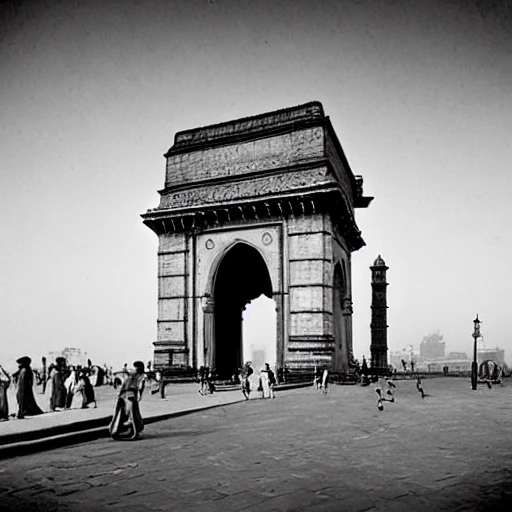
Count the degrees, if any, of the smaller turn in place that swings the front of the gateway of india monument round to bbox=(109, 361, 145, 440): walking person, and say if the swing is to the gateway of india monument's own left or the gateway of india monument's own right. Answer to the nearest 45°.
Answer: approximately 45° to the gateway of india monument's own left

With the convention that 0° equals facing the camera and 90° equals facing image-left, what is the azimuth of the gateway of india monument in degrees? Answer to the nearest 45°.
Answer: approximately 45°

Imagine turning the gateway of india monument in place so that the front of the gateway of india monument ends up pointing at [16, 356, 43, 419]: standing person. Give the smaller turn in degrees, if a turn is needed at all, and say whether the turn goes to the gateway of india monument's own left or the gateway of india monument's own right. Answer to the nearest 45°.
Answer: approximately 45° to the gateway of india monument's own left

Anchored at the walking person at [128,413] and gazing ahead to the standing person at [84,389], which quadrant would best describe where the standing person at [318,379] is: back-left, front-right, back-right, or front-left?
front-right

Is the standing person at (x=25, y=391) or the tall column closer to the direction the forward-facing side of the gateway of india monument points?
the standing person

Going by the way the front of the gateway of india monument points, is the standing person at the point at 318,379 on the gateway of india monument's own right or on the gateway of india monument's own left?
on the gateway of india monument's own left
